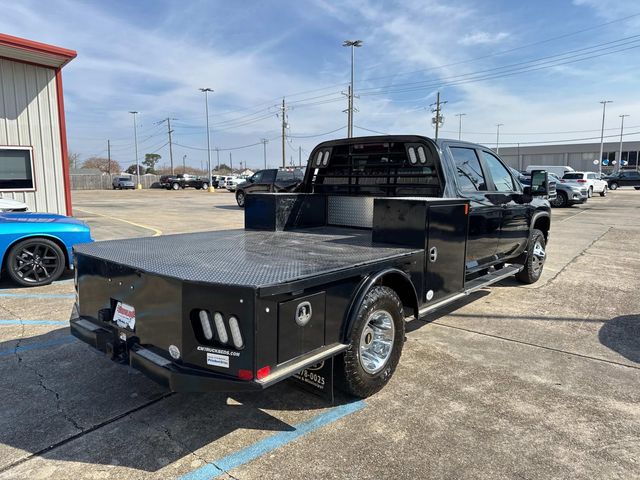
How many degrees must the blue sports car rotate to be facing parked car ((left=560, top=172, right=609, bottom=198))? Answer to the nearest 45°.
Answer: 0° — it already faces it

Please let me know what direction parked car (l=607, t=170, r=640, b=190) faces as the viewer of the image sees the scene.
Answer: facing to the left of the viewer

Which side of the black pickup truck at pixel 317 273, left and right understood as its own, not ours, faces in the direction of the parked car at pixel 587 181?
front

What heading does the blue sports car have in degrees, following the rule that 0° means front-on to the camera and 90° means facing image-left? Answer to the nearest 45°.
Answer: approximately 270°

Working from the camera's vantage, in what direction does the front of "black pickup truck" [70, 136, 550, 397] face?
facing away from the viewer and to the right of the viewer

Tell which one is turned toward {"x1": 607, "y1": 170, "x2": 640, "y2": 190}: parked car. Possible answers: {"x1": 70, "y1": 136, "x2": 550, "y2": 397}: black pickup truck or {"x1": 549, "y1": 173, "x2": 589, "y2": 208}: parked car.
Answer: the black pickup truck

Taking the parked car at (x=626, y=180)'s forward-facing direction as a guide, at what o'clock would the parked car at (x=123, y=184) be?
the parked car at (x=123, y=184) is roughly at 11 o'clock from the parked car at (x=626, y=180).

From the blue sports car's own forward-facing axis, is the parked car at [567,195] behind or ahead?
ahead
